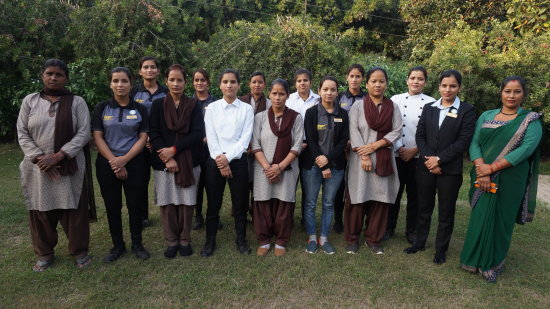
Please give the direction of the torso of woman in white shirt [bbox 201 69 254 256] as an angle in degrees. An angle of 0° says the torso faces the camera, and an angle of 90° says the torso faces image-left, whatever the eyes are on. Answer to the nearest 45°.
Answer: approximately 0°

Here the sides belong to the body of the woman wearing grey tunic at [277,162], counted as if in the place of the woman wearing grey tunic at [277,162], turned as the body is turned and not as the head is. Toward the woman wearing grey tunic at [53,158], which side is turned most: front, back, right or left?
right

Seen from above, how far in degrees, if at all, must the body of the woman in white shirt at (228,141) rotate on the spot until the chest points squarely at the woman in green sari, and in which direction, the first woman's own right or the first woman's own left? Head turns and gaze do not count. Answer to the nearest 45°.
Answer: approximately 90° to the first woman's own left

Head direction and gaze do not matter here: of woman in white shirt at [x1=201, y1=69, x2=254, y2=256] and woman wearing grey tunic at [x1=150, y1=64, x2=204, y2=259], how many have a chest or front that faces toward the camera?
2

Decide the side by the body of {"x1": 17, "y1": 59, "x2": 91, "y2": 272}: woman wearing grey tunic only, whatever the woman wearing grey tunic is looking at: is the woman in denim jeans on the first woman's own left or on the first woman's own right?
on the first woman's own left
